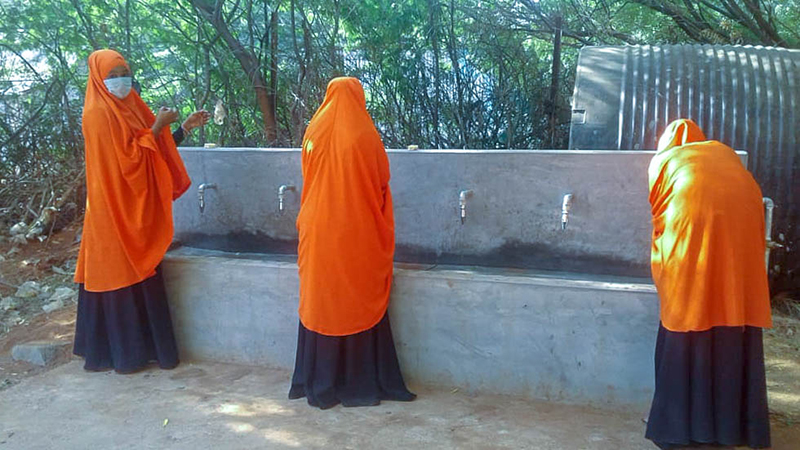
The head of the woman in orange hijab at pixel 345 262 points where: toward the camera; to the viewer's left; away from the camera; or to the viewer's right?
away from the camera

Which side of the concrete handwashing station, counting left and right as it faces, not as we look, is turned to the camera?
front

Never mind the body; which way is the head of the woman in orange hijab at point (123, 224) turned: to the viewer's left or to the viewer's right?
to the viewer's right

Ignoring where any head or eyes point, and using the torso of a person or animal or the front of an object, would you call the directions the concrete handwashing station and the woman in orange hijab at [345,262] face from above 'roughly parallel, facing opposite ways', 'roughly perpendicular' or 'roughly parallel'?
roughly parallel, facing opposite ways

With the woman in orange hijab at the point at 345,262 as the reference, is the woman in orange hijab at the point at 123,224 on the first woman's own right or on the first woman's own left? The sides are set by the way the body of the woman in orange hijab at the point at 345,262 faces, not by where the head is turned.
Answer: on the first woman's own left

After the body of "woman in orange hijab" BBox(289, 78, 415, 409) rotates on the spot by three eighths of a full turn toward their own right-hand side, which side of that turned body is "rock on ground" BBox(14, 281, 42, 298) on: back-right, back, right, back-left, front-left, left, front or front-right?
back

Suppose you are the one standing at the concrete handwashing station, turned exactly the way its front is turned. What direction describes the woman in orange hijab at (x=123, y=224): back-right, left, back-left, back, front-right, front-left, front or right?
right

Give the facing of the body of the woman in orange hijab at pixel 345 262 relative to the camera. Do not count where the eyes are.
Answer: away from the camera

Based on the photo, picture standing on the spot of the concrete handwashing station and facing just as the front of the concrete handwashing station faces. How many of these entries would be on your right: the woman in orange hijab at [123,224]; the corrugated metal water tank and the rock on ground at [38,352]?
2

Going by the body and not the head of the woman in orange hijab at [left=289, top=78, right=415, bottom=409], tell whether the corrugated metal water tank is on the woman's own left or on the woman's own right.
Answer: on the woman's own right

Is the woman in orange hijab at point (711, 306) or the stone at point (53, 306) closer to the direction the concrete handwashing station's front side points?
the woman in orange hijab

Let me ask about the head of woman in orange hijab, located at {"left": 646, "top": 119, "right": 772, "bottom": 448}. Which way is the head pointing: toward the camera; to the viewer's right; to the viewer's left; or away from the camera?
away from the camera
